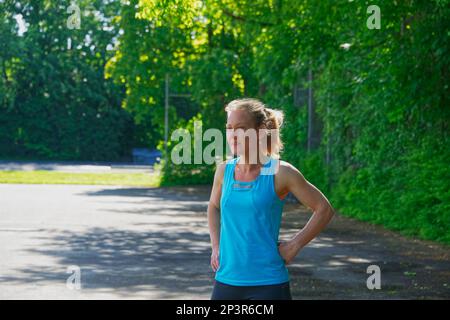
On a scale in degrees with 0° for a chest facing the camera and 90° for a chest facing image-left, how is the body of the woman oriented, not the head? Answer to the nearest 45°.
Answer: approximately 45°

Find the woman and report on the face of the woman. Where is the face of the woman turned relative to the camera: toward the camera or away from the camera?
toward the camera
